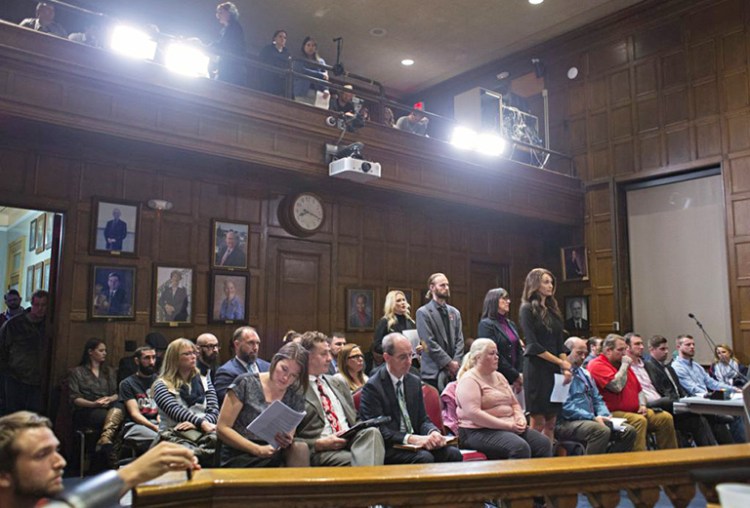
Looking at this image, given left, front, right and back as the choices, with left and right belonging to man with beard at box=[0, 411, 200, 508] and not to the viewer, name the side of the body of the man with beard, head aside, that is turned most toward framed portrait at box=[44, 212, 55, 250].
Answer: left

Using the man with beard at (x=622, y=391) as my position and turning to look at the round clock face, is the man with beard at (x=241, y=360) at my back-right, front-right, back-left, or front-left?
front-left

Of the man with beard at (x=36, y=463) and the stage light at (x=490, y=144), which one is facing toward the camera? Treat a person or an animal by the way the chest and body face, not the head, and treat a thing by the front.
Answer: the stage light

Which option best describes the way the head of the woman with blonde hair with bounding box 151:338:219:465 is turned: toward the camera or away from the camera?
toward the camera

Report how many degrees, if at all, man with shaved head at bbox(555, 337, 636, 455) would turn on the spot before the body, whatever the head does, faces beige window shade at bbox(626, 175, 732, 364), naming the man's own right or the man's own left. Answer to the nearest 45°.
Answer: approximately 135° to the man's own left

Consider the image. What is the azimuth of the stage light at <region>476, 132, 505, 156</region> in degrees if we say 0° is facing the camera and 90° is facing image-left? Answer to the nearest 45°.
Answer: approximately 0°

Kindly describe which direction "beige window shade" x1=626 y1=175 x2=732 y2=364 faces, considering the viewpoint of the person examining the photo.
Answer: facing the viewer and to the left of the viewer

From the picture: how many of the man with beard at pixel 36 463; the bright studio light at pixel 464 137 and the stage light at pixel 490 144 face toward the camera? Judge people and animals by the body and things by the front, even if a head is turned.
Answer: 2

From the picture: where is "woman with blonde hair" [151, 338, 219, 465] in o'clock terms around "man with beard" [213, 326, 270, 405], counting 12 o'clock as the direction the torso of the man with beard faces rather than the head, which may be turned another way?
The woman with blonde hair is roughly at 3 o'clock from the man with beard.

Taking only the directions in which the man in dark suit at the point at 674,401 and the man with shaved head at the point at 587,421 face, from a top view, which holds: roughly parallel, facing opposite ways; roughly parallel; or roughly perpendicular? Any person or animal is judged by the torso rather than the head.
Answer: roughly parallel

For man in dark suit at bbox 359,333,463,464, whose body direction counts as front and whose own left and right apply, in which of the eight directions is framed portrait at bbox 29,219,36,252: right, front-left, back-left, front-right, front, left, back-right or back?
back

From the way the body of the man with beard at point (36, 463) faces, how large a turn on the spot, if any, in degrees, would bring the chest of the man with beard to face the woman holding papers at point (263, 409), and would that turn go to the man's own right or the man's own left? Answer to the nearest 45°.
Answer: approximately 45° to the man's own left

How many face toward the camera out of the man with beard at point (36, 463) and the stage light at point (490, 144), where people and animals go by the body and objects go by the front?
1

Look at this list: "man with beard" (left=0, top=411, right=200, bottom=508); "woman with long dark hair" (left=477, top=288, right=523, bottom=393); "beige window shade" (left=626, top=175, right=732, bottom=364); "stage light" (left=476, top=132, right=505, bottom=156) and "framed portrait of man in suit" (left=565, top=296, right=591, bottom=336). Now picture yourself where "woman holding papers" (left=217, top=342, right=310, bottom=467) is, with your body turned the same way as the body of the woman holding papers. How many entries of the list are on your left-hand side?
4

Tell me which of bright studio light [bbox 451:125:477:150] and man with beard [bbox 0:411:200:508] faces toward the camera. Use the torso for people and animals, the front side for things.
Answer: the bright studio light
